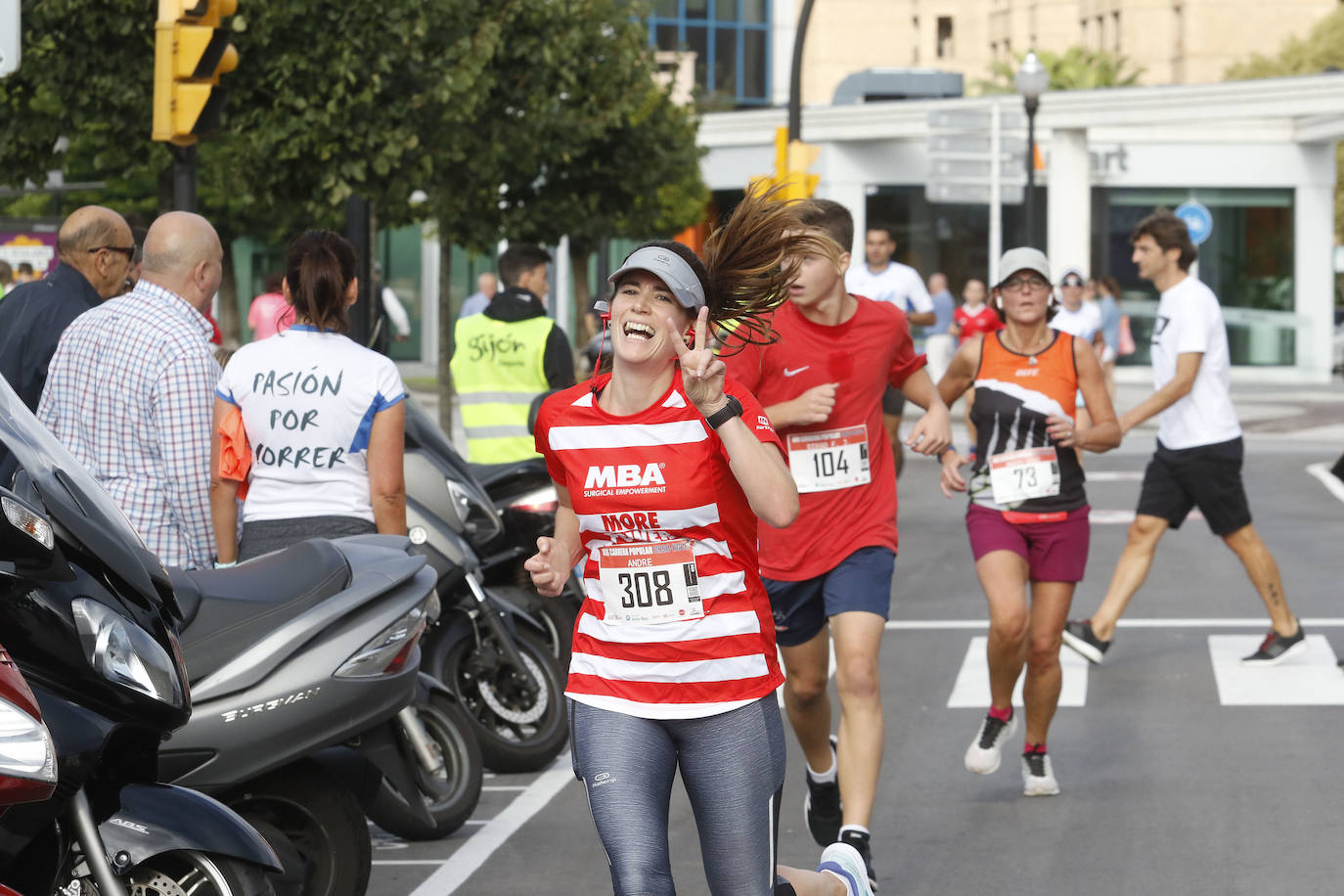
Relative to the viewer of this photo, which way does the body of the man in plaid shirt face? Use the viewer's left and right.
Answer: facing away from the viewer and to the right of the viewer

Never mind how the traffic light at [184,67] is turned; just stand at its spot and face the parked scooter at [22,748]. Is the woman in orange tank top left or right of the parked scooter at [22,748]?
left

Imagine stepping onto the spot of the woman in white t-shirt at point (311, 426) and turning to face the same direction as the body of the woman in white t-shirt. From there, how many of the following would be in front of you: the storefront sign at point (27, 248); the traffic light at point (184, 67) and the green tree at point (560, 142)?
3

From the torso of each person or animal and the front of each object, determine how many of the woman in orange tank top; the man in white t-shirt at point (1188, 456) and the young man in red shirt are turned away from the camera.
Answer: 0

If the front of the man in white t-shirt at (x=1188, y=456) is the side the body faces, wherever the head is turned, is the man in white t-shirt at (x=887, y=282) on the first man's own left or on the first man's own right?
on the first man's own right

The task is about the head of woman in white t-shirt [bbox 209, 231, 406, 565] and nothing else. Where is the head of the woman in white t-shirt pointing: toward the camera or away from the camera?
away from the camera

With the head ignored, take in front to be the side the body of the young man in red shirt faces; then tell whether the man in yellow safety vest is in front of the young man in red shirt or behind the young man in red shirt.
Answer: behind

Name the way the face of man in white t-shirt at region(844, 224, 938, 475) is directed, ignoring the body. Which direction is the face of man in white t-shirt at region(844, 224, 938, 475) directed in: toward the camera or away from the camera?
toward the camera

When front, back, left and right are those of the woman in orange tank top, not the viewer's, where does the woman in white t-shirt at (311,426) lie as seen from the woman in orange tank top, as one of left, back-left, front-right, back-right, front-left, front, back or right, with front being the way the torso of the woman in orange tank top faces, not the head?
front-right

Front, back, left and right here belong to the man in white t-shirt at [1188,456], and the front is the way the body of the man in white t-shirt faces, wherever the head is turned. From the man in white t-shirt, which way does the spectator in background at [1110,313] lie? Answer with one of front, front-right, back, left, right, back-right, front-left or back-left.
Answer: right

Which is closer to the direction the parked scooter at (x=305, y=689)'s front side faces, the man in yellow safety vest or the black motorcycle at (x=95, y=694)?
the black motorcycle

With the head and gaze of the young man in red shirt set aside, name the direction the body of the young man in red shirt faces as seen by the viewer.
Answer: toward the camera

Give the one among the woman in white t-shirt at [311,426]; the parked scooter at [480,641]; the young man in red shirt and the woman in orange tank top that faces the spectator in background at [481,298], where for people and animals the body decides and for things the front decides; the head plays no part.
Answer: the woman in white t-shirt

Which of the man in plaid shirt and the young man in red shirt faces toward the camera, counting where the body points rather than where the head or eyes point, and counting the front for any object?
the young man in red shirt
